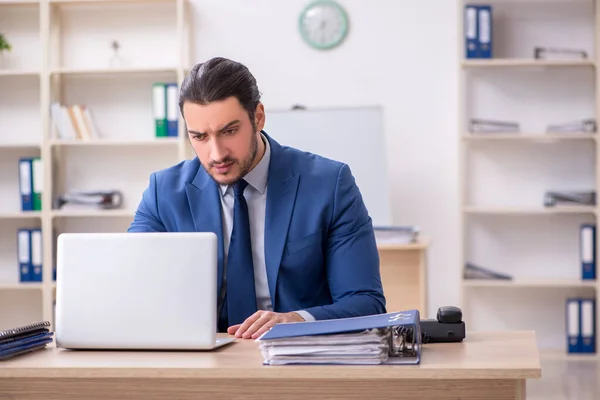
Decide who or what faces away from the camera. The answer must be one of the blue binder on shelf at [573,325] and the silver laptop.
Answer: the silver laptop

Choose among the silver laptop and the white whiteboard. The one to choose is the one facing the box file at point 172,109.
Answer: the silver laptop

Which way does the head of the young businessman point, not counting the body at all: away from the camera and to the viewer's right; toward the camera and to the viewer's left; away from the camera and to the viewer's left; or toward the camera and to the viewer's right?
toward the camera and to the viewer's left

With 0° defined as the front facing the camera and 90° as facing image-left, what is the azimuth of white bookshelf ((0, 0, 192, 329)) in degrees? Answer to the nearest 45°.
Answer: approximately 0°
